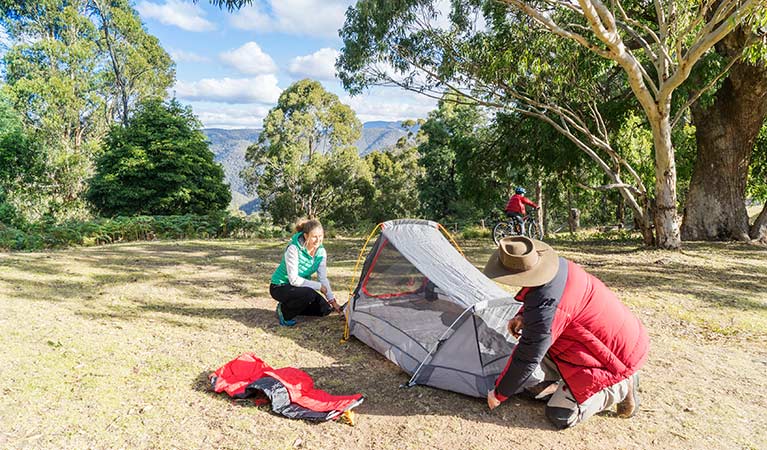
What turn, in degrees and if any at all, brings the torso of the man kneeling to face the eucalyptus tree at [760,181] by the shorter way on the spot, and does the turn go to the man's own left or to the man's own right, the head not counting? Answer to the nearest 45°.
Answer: approximately 90° to the man's own right

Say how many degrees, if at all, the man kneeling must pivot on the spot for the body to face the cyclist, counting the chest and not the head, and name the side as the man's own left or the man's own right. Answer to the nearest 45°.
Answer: approximately 90° to the man's own right

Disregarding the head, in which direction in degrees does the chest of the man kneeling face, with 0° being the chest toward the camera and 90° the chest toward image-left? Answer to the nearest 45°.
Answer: approximately 90°

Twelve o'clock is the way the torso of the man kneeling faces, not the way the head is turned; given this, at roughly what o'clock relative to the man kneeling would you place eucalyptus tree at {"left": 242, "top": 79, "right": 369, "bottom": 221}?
The eucalyptus tree is roughly at 2 o'clock from the man kneeling.

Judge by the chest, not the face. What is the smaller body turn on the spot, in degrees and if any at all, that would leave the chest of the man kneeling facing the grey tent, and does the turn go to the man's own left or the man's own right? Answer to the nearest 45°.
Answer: approximately 45° to the man's own right

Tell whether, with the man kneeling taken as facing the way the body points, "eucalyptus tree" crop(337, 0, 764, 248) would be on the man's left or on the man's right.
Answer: on the man's right

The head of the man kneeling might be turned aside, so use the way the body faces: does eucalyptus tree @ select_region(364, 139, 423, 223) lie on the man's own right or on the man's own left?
on the man's own right

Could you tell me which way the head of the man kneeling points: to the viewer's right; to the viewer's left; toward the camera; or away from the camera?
to the viewer's left

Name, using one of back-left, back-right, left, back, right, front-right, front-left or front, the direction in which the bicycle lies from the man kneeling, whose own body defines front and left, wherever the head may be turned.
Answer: right

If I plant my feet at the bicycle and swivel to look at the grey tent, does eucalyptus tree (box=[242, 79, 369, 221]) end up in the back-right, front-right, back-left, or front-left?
back-right

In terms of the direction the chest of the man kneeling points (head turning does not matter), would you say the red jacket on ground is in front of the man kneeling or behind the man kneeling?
in front

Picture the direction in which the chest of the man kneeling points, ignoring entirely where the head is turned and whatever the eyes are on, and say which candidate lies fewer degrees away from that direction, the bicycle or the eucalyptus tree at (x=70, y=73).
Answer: the eucalyptus tree
